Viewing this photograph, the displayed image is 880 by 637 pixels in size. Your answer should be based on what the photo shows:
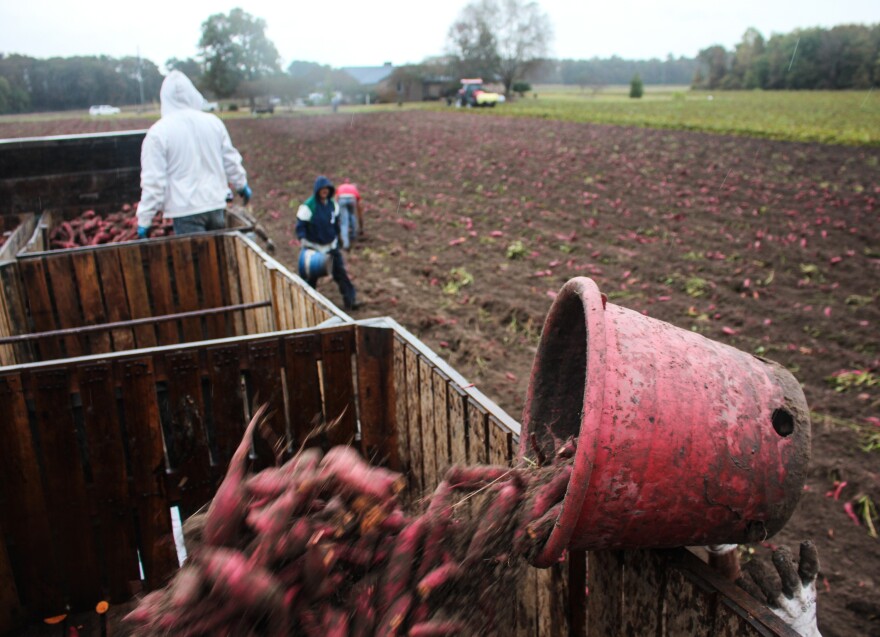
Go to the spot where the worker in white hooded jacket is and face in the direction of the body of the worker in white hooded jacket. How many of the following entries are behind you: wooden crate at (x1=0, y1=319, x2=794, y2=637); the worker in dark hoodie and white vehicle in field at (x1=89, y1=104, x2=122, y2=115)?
1

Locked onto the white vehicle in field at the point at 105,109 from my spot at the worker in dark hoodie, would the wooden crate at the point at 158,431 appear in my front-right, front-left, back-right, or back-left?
back-left

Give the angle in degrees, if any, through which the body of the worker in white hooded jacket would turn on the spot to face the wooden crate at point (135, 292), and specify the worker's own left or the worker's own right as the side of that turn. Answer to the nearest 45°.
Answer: approximately 135° to the worker's own left

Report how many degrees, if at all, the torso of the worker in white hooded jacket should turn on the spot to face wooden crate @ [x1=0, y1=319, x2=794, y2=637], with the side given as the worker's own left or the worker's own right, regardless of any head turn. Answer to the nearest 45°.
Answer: approximately 180°

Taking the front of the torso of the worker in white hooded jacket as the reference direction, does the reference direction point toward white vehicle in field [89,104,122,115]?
yes

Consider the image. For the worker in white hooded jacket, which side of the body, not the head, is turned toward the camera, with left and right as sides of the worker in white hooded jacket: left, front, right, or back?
back

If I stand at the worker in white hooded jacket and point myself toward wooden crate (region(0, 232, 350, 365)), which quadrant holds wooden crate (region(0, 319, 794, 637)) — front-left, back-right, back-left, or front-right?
front-left

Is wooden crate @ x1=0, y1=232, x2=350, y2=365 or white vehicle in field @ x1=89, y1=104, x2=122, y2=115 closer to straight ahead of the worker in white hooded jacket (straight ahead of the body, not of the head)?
the white vehicle in field

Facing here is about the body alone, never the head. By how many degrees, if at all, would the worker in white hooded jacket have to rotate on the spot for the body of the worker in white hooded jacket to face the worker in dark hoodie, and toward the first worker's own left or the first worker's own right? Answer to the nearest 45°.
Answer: approximately 45° to the first worker's own right
